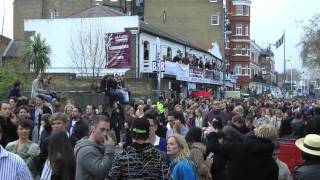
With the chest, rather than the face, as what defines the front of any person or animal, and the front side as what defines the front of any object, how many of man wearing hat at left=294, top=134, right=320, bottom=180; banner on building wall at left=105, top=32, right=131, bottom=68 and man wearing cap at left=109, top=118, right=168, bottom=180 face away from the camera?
2

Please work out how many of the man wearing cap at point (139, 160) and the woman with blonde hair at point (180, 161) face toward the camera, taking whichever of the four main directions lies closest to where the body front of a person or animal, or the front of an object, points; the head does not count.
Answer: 0

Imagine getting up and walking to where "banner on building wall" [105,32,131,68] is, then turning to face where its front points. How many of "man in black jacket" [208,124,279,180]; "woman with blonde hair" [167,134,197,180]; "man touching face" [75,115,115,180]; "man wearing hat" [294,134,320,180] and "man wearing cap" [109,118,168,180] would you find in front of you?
5

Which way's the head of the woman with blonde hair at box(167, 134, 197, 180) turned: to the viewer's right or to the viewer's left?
to the viewer's left

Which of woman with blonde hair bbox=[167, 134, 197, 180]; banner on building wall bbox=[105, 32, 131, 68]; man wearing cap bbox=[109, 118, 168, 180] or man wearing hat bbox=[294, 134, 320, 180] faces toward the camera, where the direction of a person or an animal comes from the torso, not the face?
the banner on building wall

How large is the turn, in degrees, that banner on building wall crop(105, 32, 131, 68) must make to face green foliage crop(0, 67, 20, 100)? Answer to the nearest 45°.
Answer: approximately 45° to its right

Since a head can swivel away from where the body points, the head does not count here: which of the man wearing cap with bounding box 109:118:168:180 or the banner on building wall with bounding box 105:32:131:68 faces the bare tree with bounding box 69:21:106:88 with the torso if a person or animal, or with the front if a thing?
the man wearing cap

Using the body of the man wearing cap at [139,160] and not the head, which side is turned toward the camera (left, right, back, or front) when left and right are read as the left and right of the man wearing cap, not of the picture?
back

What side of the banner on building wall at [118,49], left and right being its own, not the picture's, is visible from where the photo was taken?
front

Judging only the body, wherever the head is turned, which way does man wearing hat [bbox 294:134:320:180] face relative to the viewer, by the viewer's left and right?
facing away from the viewer

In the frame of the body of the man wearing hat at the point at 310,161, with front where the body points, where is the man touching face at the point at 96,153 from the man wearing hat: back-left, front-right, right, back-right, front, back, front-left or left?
left

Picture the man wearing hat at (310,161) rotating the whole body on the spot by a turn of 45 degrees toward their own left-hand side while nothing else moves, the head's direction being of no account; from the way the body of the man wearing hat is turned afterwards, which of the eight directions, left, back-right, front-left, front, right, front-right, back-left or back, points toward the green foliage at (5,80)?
front
